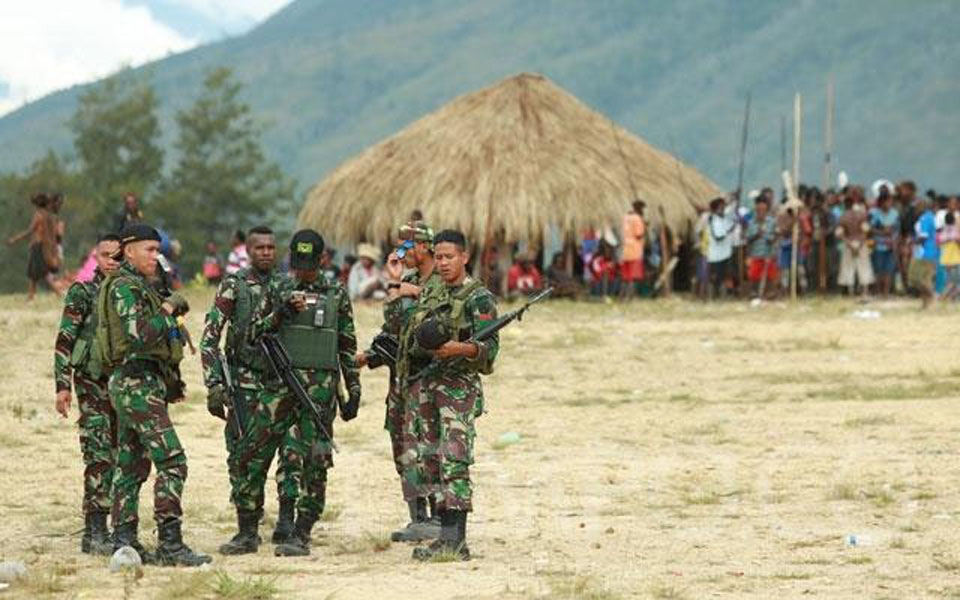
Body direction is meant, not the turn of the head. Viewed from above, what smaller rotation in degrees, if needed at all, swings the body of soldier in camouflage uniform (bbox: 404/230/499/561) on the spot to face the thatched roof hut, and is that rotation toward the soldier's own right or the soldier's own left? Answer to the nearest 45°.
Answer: approximately 135° to the soldier's own right

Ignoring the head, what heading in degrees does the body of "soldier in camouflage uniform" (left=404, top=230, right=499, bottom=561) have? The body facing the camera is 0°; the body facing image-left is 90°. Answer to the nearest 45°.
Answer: approximately 45°

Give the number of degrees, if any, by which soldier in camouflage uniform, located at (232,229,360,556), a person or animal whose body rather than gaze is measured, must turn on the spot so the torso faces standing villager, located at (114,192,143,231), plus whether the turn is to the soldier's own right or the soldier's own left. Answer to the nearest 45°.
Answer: approximately 180°

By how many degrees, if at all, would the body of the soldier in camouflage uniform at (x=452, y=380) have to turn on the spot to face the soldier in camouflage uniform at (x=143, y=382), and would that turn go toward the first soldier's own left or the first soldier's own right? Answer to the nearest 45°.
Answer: approximately 45° to the first soldier's own right

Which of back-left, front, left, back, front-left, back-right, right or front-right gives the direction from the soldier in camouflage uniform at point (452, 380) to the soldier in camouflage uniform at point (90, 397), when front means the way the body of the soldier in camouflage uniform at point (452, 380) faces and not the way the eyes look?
front-right

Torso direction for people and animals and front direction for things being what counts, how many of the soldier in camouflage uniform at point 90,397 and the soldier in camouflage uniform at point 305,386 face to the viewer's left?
0
